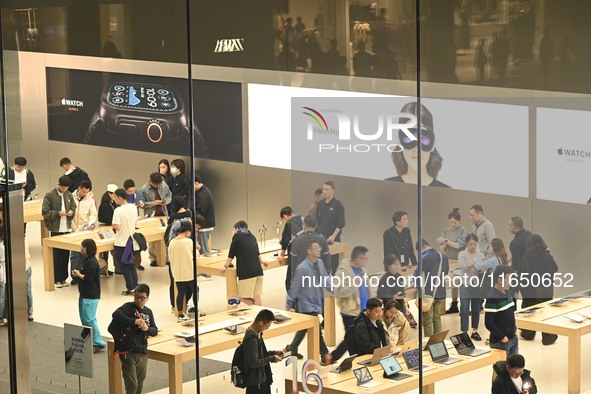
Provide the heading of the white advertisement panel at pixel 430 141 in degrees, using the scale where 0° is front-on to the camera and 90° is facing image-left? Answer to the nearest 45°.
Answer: approximately 45°

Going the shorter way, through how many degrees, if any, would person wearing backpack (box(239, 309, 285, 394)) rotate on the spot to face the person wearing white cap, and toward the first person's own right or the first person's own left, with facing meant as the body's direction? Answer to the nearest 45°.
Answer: approximately 180°

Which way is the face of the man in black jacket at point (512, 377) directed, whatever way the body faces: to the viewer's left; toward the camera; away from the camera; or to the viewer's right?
toward the camera

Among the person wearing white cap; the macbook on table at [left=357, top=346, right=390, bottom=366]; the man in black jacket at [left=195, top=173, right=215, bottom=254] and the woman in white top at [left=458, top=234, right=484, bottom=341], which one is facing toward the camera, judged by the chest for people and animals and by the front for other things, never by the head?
the woman in white top

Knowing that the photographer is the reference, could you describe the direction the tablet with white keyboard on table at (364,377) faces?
facing the viewer and to the right of the viewer

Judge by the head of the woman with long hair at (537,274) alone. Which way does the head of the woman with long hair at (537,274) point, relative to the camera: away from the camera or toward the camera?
away from the camera

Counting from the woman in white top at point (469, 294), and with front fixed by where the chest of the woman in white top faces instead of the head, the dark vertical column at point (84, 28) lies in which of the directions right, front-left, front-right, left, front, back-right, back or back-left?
right

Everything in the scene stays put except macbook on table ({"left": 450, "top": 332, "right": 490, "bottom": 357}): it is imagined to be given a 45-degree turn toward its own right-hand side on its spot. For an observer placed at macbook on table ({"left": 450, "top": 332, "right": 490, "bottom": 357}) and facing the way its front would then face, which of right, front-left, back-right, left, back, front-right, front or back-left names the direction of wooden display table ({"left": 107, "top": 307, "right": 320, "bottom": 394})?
right

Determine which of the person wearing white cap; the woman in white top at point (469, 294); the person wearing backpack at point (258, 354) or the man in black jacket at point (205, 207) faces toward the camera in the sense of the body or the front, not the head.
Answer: the woman in white top

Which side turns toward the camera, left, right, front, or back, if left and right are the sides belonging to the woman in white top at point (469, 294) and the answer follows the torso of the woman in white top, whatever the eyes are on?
front

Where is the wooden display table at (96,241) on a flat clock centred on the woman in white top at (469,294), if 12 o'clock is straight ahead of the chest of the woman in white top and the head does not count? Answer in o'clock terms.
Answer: The wooden display table is roughly at 3 o'clock from the woman in white top.

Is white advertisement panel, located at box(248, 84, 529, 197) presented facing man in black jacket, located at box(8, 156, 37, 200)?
no

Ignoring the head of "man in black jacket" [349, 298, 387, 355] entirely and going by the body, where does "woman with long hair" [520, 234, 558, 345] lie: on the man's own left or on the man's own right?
on the man's own left
